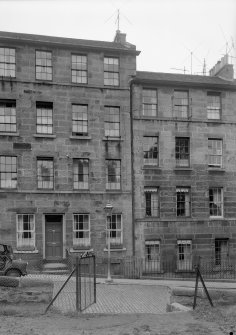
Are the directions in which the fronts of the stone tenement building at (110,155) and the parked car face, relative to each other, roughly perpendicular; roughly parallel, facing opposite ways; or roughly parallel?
roughly perpendicular

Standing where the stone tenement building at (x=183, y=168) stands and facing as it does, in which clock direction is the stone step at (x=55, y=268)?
The stone step is roughly at 2 o'clock from the stone tenement building.

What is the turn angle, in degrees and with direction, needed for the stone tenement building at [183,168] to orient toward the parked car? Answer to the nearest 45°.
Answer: approximately 45° to its right

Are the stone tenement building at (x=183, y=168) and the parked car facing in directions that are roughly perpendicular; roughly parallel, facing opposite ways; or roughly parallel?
roughly perpendicular

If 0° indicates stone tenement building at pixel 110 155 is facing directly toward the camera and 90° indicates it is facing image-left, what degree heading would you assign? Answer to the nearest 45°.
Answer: approximately 0°
